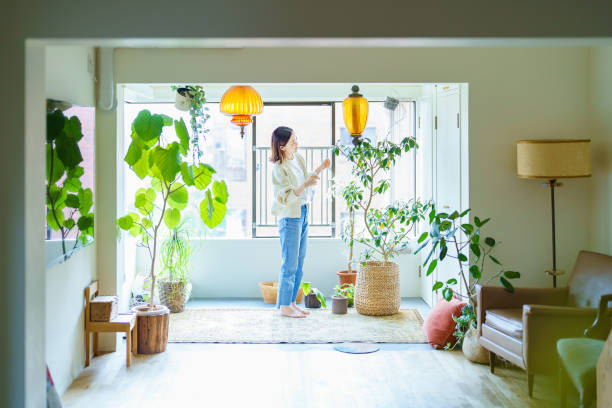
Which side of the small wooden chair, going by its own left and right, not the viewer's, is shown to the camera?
right

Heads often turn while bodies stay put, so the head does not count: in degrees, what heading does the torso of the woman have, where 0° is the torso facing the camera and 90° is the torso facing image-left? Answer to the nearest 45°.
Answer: approximately 270°

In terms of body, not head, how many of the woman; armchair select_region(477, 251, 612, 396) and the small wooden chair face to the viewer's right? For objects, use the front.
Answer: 2

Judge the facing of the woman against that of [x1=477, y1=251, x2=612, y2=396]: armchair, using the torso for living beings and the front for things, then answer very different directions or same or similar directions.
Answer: very different directions

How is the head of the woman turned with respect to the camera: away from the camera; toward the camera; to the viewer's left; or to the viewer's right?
to the viewer's right
